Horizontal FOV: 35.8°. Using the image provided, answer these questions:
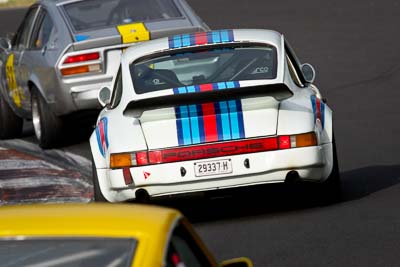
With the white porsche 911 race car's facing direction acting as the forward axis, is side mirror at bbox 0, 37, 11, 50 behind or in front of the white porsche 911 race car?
in front

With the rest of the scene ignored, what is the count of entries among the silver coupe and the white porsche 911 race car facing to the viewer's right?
0

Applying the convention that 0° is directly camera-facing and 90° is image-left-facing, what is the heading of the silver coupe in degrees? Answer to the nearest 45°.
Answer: approximately 135°

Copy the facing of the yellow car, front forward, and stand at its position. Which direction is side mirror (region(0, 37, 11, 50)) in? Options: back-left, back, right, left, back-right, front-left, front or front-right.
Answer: front-left

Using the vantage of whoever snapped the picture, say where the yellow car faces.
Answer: facing away from the viewer and to the right of the viewer

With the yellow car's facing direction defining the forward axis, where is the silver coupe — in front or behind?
in front

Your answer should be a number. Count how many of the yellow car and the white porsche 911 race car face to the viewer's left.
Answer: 0

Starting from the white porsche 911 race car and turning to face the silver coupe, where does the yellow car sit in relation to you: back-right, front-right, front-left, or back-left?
back-left

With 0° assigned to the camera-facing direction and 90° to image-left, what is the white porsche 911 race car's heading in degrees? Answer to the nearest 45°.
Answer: approximately 180°

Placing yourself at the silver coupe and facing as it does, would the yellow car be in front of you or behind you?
behind
